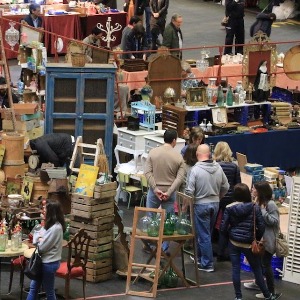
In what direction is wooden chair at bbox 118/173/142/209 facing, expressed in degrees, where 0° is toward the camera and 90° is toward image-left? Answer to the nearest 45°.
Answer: approximately 315°

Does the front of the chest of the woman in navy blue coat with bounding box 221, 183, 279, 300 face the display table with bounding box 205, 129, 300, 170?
yes

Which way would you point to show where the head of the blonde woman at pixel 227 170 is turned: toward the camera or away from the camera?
away from the camera

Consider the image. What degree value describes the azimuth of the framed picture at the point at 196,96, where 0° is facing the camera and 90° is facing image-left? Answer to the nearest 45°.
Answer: approximately 0°
